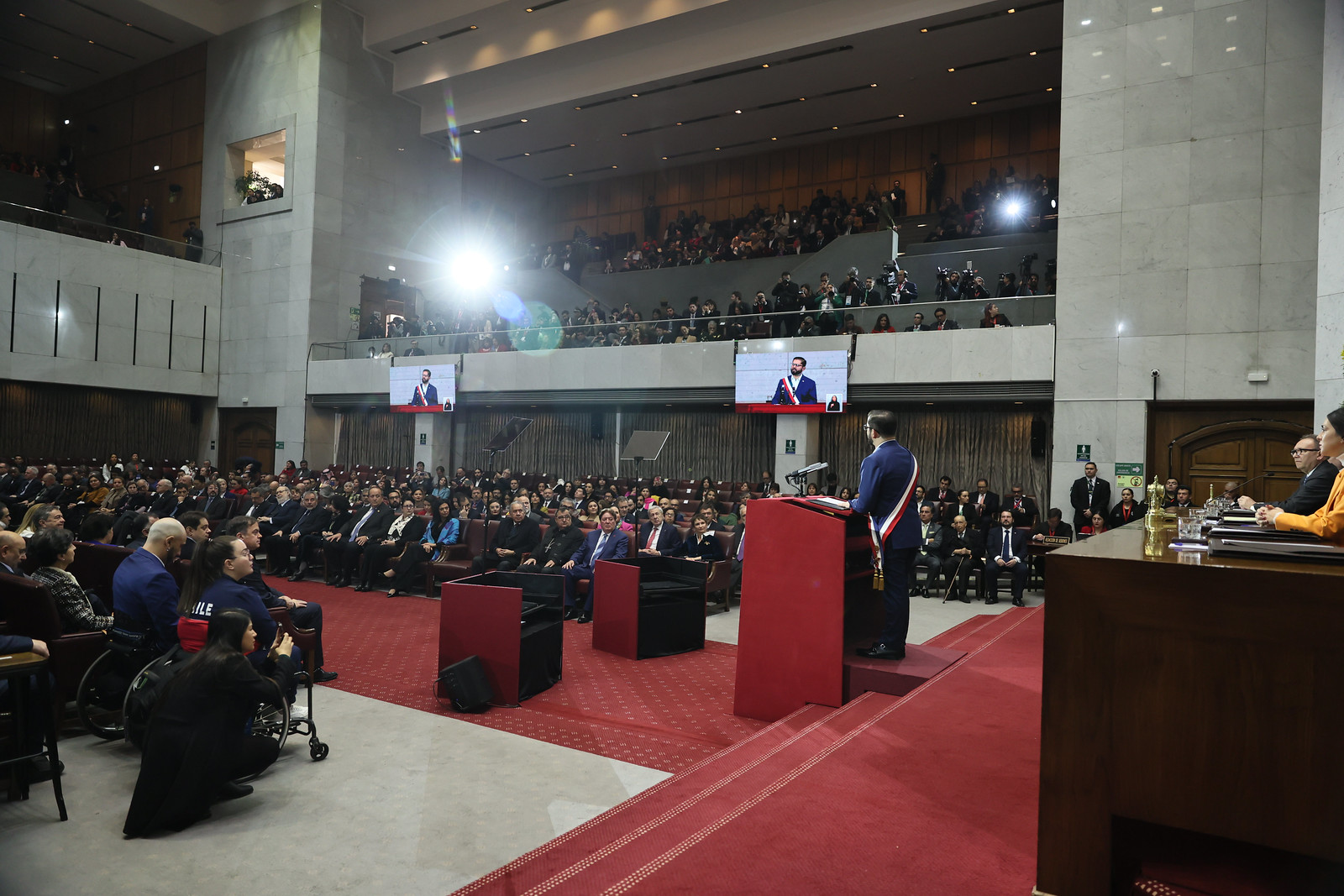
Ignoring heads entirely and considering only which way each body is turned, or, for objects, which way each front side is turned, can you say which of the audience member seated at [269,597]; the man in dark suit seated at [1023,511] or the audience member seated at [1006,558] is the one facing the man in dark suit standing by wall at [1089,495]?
the audience member seated at [269,597]

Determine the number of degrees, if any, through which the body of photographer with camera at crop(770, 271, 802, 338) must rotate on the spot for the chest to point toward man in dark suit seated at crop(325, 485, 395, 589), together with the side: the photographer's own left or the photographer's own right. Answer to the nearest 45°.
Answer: approximately 45° to the photographer's own right

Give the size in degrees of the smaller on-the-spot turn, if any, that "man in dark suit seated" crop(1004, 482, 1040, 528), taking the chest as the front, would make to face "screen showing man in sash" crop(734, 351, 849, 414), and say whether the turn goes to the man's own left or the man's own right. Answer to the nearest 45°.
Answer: approximately 90° to the man's own right

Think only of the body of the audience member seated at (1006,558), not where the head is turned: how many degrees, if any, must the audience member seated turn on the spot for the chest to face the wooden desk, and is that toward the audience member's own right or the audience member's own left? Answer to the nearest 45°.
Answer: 0° — they already face it

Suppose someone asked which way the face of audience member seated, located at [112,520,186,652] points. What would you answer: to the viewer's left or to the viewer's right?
to the viewer's right

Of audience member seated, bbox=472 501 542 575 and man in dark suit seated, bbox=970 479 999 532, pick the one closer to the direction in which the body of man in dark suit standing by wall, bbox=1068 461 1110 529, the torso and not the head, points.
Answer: the audience member seated

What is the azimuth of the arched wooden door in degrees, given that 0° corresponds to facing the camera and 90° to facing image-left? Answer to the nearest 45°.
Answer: approximately 0°

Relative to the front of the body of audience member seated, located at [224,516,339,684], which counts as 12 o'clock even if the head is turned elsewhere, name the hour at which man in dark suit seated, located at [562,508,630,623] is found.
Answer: The man in dark suit seated is roughly at 11 o'clock from the audience member seated.

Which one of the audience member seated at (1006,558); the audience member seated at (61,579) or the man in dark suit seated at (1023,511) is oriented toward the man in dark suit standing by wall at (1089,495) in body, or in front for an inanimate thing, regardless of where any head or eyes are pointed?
the audience member seated at (61,579)

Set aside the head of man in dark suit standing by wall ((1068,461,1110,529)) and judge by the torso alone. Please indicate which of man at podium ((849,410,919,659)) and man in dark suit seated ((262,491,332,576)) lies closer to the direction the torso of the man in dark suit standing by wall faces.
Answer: the man at podium

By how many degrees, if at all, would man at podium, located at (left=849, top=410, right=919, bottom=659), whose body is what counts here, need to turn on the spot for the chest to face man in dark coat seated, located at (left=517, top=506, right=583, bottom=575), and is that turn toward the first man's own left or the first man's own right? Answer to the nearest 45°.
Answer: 0° — they already face them

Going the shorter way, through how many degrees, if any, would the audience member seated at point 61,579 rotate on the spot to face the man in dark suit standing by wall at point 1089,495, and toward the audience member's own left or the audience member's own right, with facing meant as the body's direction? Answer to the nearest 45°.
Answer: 0° — they already face them

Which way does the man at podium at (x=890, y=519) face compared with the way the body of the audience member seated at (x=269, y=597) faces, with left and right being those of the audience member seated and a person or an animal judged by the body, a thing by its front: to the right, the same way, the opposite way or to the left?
to the left
